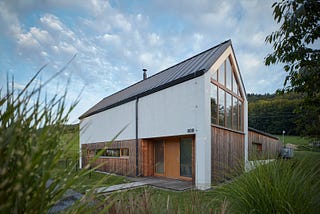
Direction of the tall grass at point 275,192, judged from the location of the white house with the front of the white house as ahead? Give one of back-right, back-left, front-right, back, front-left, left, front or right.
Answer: front-left

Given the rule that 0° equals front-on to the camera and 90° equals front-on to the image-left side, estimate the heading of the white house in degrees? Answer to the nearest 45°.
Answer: approximately 45°

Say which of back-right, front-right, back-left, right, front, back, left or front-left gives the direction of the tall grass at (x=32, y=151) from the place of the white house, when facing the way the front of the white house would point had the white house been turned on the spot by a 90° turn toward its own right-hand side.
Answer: back-left
